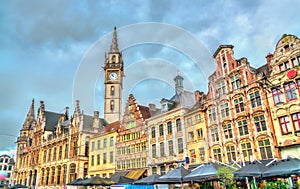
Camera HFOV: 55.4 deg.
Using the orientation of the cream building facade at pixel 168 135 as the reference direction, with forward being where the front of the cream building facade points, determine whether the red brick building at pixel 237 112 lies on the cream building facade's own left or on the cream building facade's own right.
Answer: on the cream building facade's own left

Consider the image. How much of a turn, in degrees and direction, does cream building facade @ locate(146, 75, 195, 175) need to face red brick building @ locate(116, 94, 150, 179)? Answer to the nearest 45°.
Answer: approximately 90° to its right

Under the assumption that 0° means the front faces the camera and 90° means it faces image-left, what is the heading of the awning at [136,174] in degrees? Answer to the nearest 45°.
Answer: approximately 45°

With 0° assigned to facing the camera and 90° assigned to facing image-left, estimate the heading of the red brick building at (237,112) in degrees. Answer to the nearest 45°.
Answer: approximately 45°

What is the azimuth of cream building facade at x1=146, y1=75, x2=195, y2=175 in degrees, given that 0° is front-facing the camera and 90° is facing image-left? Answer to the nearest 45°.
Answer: approximately 45°

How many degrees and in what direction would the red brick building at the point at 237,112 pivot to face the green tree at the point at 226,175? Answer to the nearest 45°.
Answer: approximately 45° to its left

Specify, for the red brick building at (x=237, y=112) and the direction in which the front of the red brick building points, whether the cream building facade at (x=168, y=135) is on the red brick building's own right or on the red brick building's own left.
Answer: on the red brick building's own right
